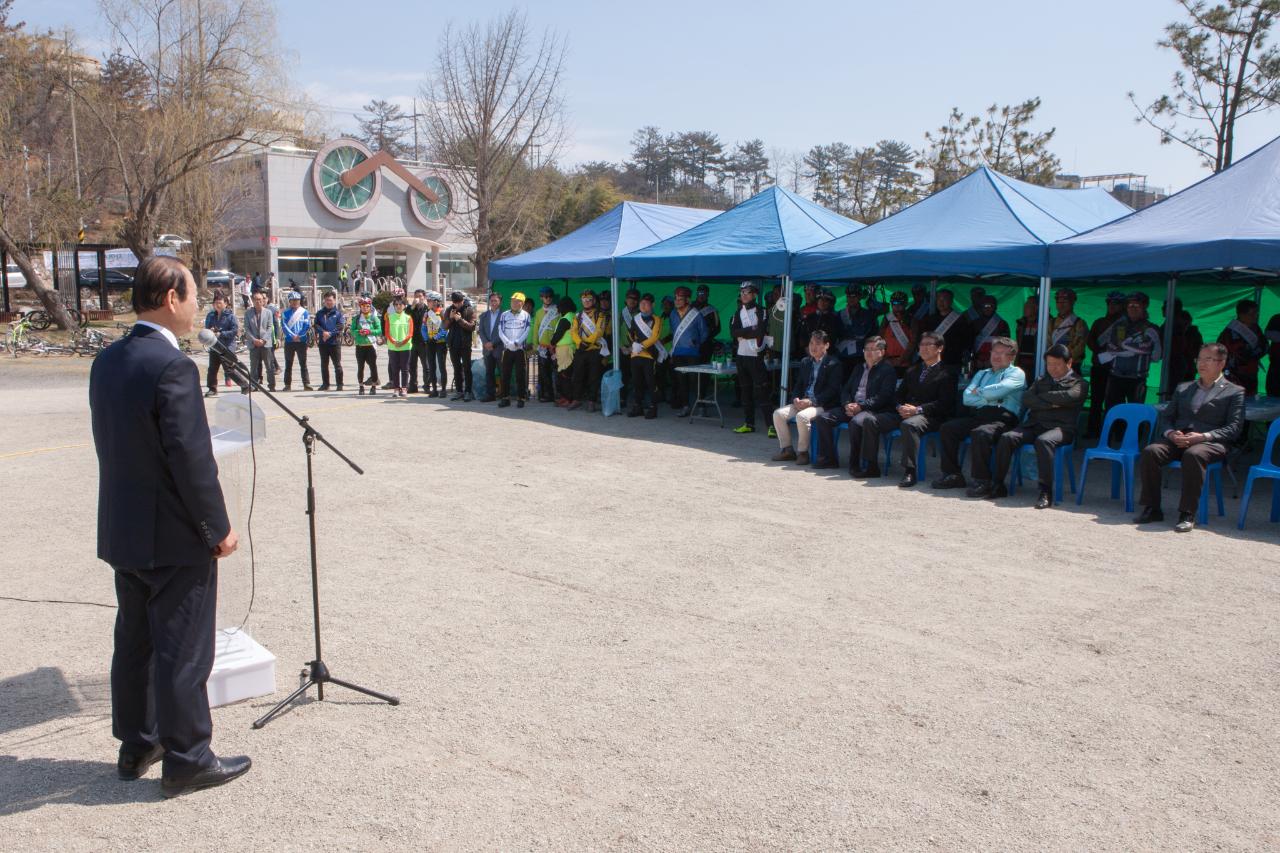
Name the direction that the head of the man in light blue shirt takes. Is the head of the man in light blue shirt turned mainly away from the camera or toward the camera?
toward the camera

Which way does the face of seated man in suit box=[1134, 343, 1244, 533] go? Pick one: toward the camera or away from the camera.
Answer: toward the camera

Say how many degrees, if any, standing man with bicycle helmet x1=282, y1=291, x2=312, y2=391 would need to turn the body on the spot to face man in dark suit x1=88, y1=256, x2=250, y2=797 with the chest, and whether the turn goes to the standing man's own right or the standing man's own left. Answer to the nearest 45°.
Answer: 0° — they already face them

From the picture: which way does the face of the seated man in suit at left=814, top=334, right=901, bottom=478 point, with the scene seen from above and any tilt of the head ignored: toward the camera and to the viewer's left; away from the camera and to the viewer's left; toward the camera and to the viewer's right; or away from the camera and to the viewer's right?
toward the camera and to the viewer's left

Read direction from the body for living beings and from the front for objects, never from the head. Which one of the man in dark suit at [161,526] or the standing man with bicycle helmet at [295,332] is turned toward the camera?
the standing man with bicycle helmet

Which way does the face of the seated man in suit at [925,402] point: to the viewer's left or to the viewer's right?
to the viewer's left

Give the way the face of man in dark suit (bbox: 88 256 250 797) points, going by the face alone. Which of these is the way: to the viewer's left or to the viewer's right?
to the viewer's right

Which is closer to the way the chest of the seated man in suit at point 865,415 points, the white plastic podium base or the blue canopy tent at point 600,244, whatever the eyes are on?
the white plastic podium base

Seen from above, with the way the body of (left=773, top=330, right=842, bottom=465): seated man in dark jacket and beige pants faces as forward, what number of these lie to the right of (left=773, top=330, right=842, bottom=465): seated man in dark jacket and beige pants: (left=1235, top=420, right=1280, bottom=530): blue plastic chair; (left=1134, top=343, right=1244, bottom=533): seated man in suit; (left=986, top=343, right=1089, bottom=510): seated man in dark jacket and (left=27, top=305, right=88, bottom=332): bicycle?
1

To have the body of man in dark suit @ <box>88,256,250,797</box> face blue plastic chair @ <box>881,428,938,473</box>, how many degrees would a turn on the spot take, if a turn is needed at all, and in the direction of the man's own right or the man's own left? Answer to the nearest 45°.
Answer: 0° — they already face it

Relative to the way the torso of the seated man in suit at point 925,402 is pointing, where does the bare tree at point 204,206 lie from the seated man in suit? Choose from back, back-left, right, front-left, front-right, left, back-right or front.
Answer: right

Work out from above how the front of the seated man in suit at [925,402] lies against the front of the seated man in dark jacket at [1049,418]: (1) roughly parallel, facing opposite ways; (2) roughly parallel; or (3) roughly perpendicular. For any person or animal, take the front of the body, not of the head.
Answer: roughly parallel

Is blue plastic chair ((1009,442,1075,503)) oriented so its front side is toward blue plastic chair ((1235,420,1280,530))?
no

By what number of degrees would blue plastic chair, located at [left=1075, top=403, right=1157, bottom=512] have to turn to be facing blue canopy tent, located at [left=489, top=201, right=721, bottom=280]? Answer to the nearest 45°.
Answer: approximately 90° to its right

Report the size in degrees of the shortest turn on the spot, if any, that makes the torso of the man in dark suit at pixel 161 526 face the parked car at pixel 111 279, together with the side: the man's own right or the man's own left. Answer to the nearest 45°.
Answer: approximately 45° to the man's own left

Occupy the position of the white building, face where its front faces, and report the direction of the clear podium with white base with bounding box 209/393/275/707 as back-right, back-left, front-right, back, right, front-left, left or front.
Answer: front-right

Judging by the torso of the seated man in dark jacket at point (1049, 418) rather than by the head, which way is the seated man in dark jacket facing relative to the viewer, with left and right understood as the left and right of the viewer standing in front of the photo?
facing the viewer and to the left of the viewer

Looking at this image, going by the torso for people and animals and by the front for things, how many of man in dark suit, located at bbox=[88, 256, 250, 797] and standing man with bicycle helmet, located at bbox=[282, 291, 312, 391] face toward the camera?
1
